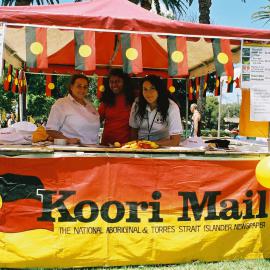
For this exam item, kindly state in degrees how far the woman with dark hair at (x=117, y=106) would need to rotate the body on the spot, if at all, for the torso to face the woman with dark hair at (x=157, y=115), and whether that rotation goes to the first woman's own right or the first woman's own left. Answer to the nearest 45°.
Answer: approximately 45° to the first woman's own left

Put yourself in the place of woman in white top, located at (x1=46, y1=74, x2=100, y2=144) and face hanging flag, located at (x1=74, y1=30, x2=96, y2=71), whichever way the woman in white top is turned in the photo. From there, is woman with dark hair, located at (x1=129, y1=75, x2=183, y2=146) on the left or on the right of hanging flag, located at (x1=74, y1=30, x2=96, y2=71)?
left

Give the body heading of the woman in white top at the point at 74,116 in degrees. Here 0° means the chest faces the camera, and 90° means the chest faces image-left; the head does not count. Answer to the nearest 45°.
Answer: approximately 315°

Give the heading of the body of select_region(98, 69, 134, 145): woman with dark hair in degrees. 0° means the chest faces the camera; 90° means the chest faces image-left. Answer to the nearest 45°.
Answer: approximately 0°
